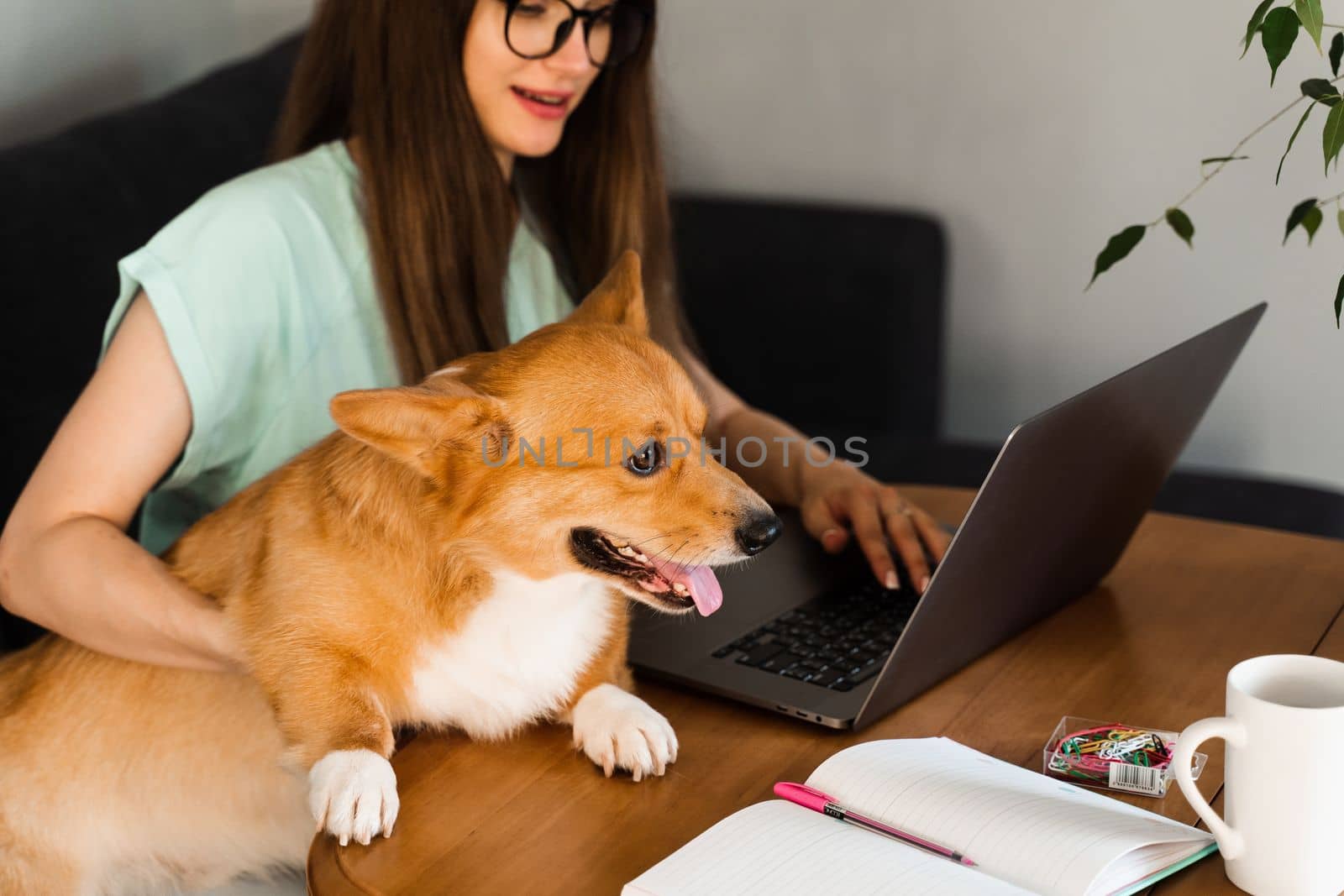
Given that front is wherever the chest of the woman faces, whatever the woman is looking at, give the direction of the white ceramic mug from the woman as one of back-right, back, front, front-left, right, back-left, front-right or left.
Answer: front

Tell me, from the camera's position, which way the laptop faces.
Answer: facing away from the viewer and to the left of the viewer

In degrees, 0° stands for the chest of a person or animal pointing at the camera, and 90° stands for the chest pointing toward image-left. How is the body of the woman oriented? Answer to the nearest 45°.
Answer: approximately 315°

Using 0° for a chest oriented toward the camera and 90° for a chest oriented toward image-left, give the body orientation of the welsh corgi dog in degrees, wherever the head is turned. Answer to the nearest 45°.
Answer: approximately 315°

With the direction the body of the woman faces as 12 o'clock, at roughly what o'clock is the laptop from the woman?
The laptop is roughly at 12 o'clock from the woman.

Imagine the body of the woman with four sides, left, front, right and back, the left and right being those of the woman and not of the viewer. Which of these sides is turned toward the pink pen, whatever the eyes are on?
front

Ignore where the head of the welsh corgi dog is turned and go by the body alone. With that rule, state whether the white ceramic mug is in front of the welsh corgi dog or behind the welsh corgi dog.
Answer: in front

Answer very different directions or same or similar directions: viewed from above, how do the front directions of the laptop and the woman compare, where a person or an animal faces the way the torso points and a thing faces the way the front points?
very different directions

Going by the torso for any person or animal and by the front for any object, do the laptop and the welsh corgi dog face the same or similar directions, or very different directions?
very different directions
